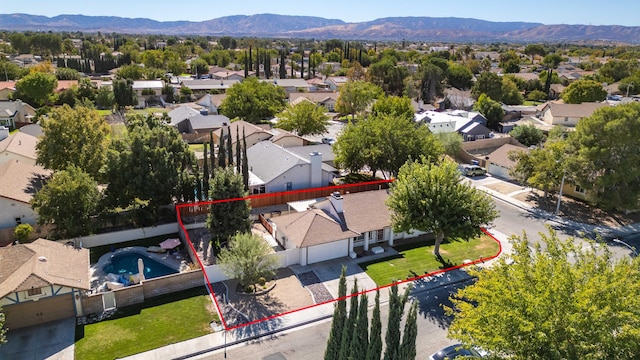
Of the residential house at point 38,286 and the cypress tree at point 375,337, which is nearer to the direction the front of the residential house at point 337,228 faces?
the cypress tree

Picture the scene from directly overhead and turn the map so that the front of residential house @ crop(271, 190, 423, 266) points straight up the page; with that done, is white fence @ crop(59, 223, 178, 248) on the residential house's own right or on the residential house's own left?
on the residential house's own right

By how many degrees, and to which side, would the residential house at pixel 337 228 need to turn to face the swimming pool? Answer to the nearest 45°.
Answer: approximately 135° to its right

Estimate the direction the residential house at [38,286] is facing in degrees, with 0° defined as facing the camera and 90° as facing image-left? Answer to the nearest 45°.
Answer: approximately 0°

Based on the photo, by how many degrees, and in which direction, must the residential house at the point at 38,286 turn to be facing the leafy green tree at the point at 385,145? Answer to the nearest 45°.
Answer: approximately 90° to its left

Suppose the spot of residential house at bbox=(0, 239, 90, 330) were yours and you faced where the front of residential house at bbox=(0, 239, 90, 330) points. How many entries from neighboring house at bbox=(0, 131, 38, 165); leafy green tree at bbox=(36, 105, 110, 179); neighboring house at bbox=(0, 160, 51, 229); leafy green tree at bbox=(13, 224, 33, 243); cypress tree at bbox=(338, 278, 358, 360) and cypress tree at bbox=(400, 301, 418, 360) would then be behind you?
4

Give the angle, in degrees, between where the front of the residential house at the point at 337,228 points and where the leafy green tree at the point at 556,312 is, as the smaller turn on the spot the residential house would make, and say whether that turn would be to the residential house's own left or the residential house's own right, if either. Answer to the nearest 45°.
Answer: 0° — it already faces it

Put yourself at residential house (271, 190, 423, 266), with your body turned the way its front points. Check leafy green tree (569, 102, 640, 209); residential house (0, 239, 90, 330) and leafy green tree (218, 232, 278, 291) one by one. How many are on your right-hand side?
2

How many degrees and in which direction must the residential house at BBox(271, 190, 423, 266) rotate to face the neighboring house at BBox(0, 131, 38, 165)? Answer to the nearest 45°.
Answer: approximately 135° to its right

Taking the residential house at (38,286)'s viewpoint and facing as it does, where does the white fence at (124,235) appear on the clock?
The white fence is roughly at 7 o'clock from the residential house.

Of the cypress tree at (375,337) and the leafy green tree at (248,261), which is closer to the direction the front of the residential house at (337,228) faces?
the cypress tree

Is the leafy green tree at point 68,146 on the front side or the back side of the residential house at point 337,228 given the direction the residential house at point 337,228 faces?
on the back side
